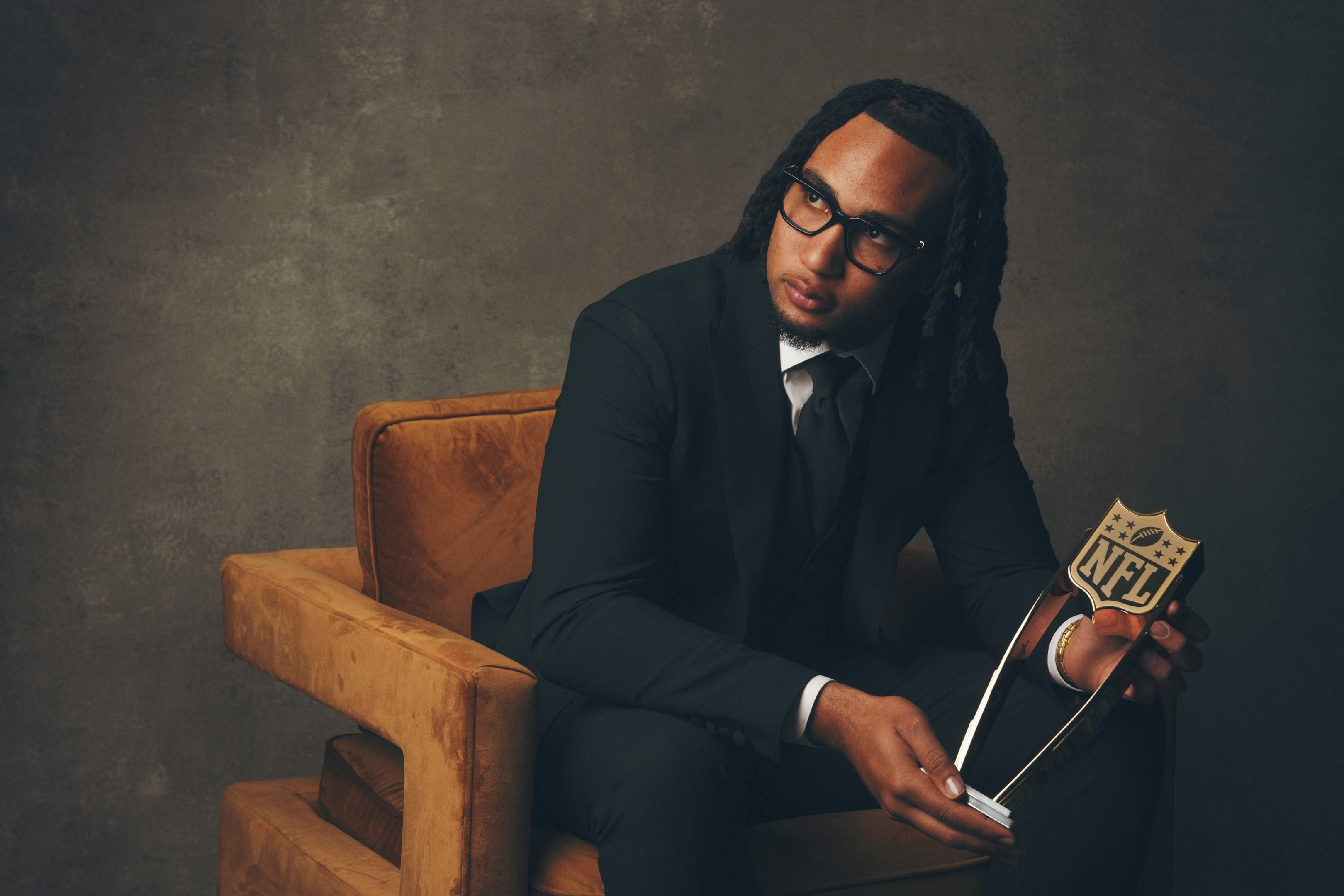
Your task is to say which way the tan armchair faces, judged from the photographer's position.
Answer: facing the viewer and to the right of the viewer
